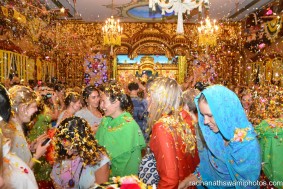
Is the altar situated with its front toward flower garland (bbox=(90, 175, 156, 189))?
yes

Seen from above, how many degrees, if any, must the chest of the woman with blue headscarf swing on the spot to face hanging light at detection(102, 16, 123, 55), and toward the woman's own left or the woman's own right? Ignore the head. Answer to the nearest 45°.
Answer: approximately 90° to the woman's own right

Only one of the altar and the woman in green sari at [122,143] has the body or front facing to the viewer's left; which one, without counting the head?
the woman in green sari

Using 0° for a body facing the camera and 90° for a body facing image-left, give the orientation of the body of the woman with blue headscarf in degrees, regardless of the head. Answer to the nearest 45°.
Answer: approximately 45°

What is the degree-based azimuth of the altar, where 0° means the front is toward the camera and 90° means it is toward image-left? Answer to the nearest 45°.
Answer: approximately 0°

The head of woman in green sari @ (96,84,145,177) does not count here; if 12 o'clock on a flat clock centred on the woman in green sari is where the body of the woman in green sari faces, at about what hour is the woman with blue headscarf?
The woman with blue headscarf is roughly at 8 o'clock from the woman in green sari.

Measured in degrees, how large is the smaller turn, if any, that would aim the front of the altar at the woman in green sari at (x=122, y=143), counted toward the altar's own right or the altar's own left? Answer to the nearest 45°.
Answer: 0° — it already faces them

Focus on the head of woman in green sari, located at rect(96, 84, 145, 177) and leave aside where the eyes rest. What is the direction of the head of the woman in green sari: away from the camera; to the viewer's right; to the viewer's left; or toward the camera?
to the viewer's left
